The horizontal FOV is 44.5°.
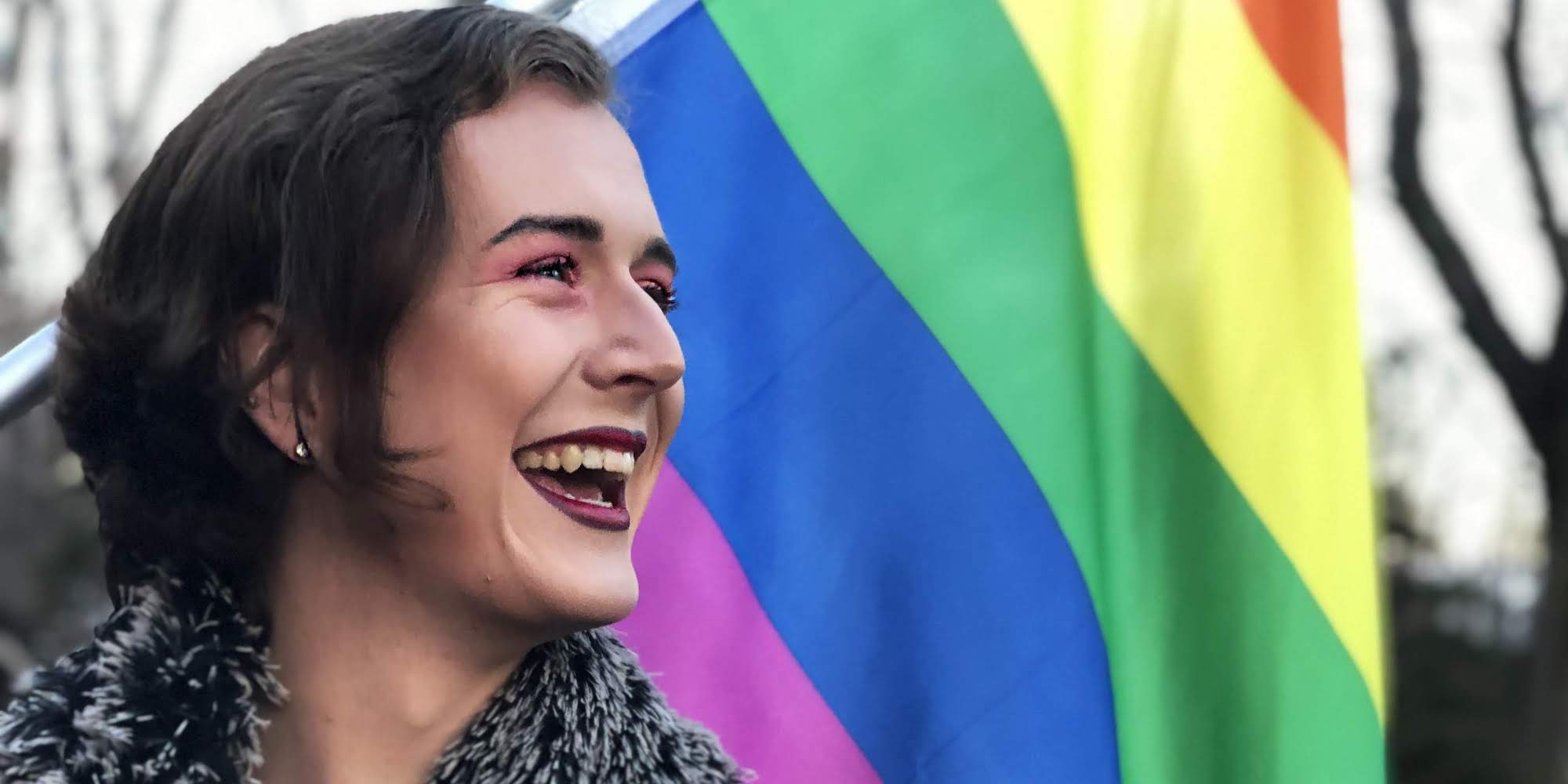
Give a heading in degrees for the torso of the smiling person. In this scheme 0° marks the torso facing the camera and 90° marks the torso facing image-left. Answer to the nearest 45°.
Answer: approximately 315°

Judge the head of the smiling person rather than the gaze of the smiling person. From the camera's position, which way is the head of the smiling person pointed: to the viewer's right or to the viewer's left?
to the viewer's right

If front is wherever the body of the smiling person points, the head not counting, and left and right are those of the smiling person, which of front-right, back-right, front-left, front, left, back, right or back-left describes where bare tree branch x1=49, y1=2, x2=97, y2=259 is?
back-left

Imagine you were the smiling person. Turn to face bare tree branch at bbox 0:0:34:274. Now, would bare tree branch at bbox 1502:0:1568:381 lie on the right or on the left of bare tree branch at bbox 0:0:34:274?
right

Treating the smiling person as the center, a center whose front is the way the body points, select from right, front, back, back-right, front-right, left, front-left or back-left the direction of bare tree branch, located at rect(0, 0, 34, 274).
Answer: back-left

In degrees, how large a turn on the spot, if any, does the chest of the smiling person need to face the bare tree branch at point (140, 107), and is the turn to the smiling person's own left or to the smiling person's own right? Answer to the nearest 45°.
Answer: approximately 135° to the smiling person's own left

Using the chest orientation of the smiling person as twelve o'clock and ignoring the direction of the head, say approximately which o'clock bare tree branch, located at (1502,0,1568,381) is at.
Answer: The bare tree branch is roughly at 9 o'clock from the smiling person.
